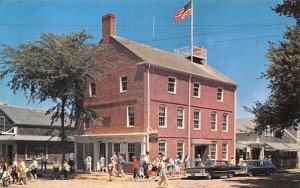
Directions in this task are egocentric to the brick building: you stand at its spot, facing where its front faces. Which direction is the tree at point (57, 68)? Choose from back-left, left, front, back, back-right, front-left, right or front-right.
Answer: right

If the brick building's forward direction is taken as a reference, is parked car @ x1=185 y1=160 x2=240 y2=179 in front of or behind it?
in front

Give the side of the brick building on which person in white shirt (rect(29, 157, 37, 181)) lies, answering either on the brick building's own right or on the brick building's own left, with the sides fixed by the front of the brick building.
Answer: on the brick building's own right

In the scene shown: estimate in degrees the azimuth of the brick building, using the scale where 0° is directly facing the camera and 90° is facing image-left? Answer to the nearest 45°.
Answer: approximately 315°

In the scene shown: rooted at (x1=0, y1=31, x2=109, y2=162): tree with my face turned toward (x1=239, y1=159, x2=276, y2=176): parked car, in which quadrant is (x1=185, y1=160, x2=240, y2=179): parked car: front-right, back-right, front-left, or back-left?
front-right
